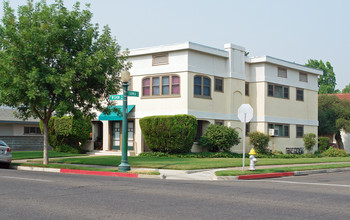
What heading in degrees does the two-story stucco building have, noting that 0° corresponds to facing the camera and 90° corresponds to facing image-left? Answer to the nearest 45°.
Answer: approximately 45°

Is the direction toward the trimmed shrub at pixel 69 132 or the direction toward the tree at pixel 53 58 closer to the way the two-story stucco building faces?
the tree

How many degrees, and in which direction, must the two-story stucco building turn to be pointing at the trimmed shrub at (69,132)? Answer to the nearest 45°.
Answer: approximately 45° to its right
